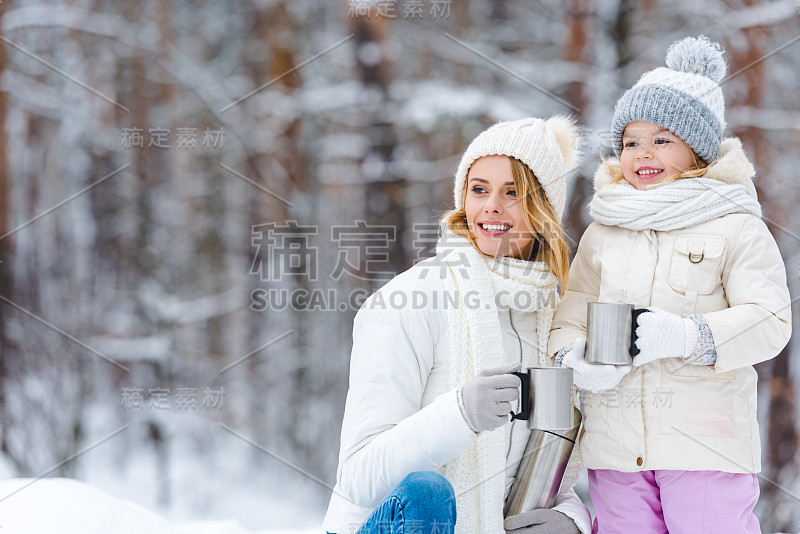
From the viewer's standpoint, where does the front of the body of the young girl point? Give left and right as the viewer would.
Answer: facing the viewer and to the left of the viewer

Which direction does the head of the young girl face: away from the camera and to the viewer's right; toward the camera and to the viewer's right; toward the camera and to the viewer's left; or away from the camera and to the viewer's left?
toward the camera and to the viewer's left

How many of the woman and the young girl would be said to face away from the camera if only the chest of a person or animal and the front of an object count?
0

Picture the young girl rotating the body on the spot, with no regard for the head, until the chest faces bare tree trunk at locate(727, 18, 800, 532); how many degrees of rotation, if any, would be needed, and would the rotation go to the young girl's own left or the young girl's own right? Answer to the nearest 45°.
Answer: approximately 135° to the young girl's own right
